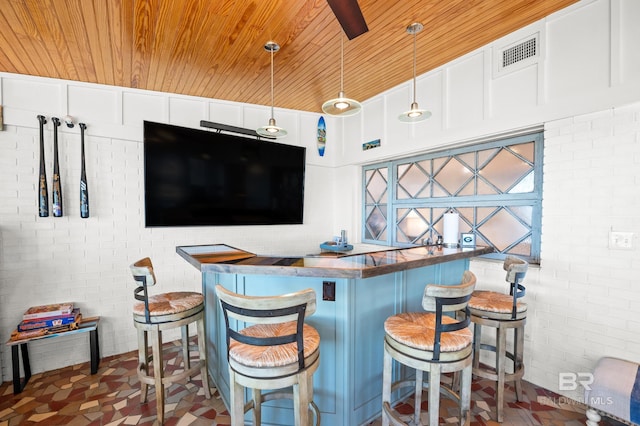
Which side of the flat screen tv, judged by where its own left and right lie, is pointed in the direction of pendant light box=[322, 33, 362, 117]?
front

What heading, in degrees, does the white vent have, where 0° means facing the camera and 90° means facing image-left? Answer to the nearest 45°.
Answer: approximately 45°

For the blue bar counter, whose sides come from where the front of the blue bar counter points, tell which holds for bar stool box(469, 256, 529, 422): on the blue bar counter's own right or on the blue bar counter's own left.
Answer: on the blue bar counter's own left

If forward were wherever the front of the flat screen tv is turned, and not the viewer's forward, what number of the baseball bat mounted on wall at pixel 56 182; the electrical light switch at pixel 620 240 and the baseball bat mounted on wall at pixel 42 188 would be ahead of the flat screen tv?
1

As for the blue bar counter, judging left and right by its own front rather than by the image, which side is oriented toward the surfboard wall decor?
back

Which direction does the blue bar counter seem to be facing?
toward the camera

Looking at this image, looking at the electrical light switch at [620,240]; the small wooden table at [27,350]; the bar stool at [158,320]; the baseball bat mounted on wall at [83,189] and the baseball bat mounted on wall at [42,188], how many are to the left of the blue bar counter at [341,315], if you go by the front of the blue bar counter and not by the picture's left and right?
1

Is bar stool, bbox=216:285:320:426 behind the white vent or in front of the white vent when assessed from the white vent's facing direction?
in front

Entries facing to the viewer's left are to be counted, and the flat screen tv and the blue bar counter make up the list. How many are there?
0

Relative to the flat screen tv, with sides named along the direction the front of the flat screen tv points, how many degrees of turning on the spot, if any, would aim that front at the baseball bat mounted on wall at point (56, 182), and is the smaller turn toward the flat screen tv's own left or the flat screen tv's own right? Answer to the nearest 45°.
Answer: approximately 135° to the flat screen tv's own right

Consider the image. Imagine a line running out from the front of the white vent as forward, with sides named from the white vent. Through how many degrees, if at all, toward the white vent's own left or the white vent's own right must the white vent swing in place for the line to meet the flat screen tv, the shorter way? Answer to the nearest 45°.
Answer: approximately 45° to the white vent's own right

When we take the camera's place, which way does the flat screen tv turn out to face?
facing the viewer and to the right of the viewer

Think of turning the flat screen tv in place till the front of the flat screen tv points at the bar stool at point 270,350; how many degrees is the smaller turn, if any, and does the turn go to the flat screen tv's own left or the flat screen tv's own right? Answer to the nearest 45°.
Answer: approximately 45° to the flat screen tv's own right

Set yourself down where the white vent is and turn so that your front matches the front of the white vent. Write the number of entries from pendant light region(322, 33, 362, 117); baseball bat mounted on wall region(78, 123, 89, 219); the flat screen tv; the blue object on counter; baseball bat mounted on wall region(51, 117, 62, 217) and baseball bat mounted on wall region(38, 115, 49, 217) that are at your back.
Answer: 0

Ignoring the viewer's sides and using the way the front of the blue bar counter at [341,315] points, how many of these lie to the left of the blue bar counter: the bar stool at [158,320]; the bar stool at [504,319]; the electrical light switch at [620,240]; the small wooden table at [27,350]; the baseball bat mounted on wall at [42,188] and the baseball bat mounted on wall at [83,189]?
2

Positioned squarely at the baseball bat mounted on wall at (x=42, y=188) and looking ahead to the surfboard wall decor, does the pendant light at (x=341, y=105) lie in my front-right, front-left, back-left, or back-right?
front-right

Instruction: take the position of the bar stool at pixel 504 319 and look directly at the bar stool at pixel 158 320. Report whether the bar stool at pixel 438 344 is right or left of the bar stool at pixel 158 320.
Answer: left
